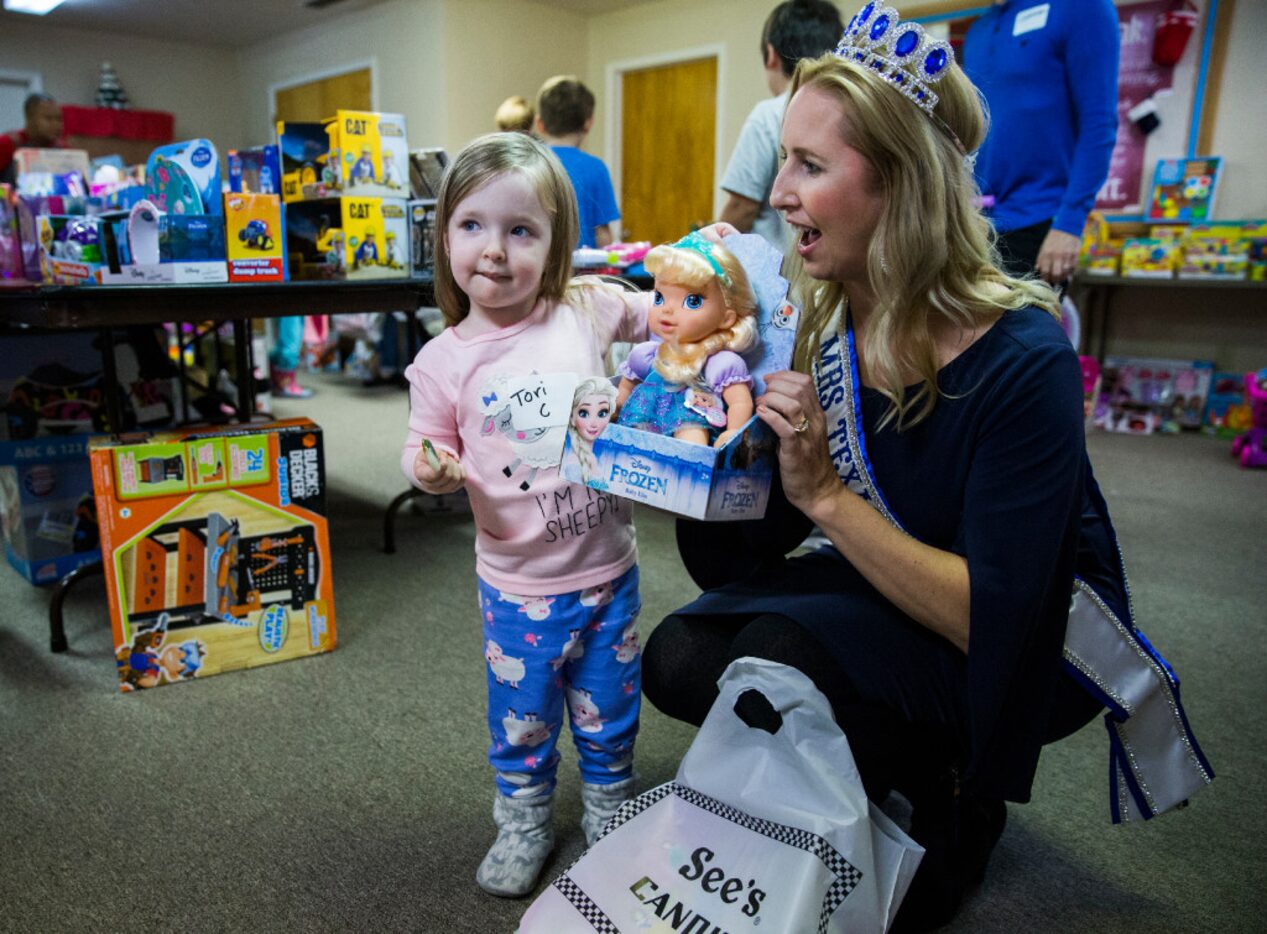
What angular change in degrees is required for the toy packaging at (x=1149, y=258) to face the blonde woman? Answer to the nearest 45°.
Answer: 0° — it already faces them

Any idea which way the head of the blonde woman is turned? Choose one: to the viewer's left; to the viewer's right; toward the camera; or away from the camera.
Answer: to the viewer's left

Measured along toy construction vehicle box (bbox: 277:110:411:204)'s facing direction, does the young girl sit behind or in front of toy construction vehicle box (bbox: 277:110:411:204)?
in front

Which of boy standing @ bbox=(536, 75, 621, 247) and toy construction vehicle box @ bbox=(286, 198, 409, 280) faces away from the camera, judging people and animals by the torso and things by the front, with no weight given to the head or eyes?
the boy standing

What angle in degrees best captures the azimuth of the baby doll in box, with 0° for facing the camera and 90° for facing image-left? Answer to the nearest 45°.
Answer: approximately 45°

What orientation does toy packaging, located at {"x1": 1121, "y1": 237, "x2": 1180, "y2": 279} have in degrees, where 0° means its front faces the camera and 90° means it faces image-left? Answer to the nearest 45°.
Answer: approximately 0°

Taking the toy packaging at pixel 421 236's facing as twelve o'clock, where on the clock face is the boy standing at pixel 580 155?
The boy standing is roughly at 7 o'clock from the toy packaging.

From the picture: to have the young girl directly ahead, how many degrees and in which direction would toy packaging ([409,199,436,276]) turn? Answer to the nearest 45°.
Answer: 0° — it already faces them

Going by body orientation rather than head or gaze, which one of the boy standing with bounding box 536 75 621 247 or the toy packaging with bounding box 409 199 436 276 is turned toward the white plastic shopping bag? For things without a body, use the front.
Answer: the toy packaging

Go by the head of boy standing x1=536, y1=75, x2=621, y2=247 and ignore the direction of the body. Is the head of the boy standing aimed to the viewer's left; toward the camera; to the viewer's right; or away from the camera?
away from the camera

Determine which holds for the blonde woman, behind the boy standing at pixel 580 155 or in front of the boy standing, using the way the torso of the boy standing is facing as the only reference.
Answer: behind

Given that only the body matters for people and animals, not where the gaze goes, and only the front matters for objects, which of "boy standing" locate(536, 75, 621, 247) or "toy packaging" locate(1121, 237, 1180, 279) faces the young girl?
the toy packaging

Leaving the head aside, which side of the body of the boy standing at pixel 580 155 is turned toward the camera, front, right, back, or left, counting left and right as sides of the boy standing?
back
